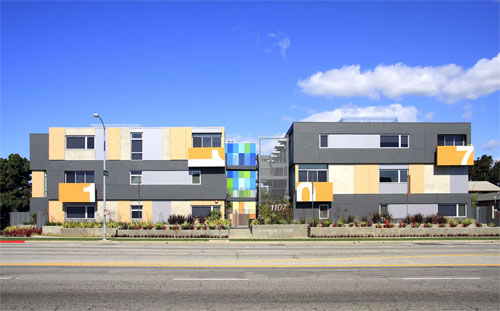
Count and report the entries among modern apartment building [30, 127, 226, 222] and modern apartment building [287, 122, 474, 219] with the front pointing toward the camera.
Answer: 2

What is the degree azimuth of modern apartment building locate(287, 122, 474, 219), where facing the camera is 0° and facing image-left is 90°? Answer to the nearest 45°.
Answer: approximately 0°

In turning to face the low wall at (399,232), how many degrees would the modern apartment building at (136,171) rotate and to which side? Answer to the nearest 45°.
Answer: approximately 45° to its left

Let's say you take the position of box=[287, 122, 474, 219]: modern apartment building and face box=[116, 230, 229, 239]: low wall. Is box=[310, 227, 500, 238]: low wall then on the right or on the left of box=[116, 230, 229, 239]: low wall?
left

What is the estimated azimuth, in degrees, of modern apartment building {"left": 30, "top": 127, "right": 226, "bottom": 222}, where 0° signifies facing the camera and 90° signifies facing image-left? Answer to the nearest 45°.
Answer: approximately 0°

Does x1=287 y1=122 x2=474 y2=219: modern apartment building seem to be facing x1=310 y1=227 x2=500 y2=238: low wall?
yes

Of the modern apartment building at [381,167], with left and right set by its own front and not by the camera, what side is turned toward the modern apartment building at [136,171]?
right

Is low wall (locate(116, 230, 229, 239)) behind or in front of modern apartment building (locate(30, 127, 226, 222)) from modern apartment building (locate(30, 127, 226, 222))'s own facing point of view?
in front

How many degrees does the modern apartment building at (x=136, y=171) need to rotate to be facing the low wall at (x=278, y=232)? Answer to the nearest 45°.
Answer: approximately 45° to its left

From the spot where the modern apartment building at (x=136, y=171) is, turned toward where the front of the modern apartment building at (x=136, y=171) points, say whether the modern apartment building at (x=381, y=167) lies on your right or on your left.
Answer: on your left
